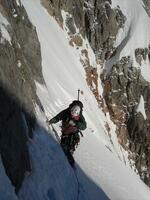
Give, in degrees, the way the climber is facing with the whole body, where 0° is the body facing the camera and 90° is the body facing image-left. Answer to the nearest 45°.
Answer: approximately 0°
